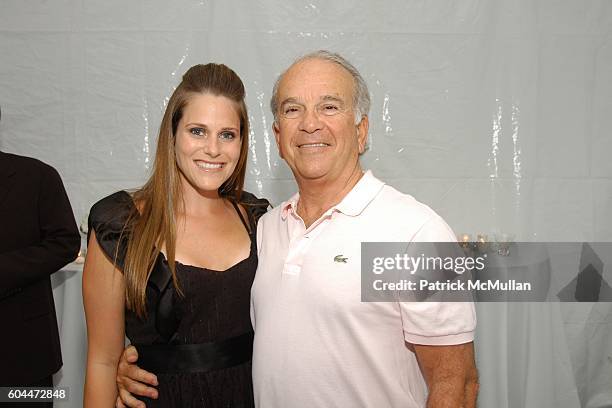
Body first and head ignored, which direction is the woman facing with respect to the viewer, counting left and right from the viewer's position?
facing the viewer and to the right of the viewer

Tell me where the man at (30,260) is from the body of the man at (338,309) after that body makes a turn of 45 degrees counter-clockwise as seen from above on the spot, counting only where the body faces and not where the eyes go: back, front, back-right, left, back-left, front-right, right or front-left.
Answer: back-right

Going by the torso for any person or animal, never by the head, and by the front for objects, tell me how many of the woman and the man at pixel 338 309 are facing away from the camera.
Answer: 0

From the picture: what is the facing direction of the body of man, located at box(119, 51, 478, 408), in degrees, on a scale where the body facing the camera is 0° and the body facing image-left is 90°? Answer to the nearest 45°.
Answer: approximately 45°
